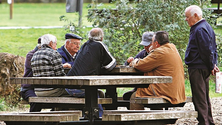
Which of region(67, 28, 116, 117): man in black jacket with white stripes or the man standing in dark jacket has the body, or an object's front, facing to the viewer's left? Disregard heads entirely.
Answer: the man standing in dark jacket

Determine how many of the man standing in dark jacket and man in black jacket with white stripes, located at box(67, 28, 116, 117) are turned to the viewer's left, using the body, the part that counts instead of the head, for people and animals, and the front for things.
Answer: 1

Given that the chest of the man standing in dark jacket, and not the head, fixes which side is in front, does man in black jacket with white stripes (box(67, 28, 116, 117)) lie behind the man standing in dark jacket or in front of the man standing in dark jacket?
in front

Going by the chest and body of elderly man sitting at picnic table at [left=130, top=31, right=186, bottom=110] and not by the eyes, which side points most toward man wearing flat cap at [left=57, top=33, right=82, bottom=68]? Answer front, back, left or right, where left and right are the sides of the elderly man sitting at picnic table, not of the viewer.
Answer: front

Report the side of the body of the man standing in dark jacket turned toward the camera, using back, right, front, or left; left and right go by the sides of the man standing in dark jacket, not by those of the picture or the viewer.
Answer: left

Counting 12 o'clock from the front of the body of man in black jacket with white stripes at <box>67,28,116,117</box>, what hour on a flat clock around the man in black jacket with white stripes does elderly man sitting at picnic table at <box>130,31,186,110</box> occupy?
The elderly man sitting at picnic table is roughly at 2 o'clock from the man in black jacket with white stripes.

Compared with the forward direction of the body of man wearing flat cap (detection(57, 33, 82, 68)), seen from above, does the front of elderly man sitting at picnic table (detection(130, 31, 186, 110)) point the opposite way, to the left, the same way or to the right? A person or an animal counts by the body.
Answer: the opposite way

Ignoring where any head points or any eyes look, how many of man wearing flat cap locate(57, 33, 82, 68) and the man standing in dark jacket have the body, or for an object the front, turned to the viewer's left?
1

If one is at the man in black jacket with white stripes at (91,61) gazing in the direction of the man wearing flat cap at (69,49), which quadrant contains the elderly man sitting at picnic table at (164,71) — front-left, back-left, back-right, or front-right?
back-right

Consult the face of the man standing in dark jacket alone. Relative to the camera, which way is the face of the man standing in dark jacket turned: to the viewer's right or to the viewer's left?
to the viewer's left

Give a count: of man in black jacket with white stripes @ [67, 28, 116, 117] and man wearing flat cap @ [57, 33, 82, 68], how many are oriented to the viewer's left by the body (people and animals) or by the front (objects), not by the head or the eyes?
0

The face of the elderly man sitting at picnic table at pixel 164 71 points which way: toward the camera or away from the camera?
away from the camera

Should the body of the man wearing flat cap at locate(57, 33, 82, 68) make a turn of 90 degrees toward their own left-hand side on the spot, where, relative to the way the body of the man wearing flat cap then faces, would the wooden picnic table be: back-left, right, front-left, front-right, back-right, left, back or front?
back-right

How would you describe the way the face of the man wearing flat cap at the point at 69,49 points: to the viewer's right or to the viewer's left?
to the viewer's right

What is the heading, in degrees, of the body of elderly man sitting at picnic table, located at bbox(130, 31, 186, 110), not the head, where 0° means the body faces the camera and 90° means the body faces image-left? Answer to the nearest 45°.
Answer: approximately 135°

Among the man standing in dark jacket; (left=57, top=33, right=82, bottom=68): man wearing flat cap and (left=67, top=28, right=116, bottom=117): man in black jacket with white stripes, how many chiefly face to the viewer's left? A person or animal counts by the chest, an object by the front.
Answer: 1

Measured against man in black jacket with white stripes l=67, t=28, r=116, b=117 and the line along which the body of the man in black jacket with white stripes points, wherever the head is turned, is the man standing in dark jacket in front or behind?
in front
